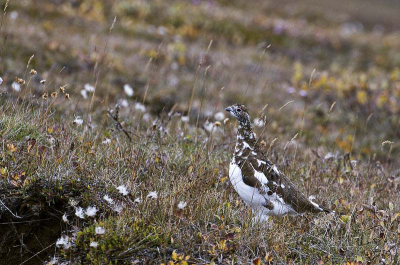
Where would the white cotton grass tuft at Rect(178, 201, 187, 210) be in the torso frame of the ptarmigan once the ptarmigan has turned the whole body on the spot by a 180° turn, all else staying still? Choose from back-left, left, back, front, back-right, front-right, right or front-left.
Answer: back-right

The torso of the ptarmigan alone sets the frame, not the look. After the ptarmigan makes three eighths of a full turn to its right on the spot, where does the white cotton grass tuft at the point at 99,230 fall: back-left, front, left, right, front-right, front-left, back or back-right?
back

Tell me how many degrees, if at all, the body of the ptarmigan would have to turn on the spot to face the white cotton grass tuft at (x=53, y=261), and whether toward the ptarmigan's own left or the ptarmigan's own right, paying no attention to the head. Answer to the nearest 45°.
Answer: approximately 45° to the ptarmigan's own left

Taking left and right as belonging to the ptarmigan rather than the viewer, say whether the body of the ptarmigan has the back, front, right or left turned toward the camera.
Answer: left

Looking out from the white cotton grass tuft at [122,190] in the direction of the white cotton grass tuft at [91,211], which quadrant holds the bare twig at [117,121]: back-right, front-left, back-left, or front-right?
back-right

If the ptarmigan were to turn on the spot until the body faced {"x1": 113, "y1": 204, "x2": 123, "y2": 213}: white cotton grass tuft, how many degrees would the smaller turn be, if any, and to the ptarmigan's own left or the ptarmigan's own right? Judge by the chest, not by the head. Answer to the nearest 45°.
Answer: approximately 45° to the ptarmigan's own left

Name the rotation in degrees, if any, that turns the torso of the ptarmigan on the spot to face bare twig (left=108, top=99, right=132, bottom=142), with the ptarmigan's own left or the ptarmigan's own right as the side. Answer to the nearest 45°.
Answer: approximately 45° to the ptarmigan's own right

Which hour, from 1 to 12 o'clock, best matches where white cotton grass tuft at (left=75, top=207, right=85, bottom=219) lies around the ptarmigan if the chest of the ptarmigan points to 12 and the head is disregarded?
The white cotton grass tuft is roughly at 11 o'clock from the ptarmigan.

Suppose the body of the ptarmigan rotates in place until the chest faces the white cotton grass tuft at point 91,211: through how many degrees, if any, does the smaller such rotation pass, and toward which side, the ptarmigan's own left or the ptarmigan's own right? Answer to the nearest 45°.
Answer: approximately 45° to the ptarmigan's own left

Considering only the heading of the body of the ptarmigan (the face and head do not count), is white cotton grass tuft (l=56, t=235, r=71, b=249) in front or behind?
in front

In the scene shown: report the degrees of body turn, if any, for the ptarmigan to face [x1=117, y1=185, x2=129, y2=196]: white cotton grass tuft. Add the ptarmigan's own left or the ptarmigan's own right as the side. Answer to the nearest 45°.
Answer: approximately 45° to the ptarmigan's own left
